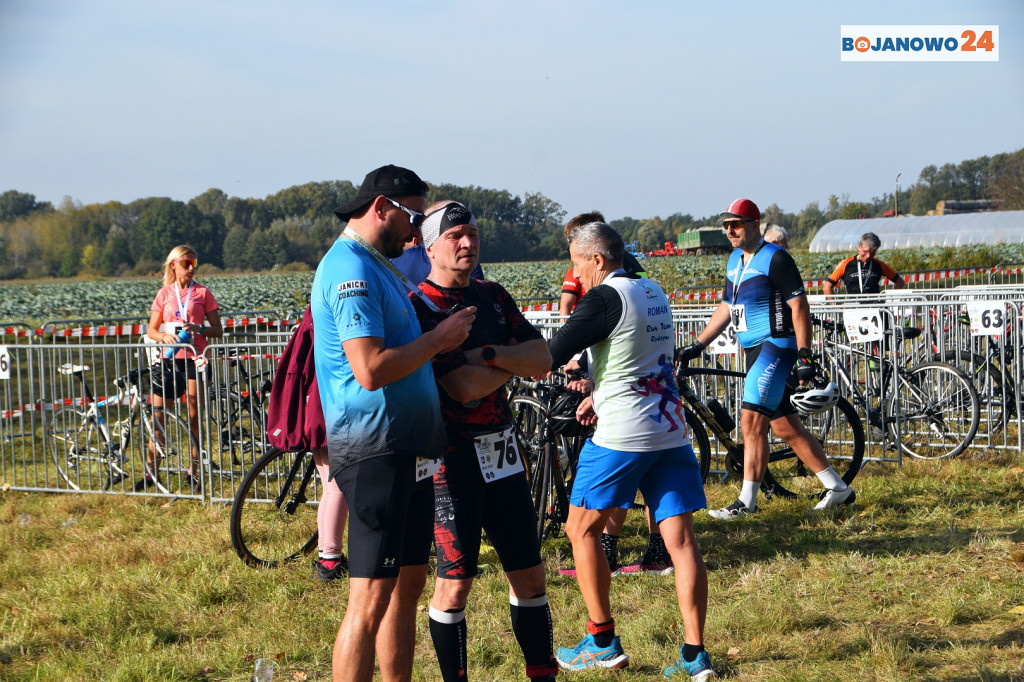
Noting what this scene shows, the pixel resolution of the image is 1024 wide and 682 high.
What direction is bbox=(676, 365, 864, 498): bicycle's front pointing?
to the viewer's left

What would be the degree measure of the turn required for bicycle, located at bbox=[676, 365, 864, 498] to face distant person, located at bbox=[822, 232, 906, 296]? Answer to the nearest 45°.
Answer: approximately 90° to its right

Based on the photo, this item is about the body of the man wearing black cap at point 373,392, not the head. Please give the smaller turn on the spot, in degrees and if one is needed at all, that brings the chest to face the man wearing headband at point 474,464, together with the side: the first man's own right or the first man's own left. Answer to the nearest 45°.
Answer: approximately 45° to the first man's own left

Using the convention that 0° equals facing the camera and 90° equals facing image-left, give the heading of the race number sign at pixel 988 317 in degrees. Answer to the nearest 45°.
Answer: approximately 0°

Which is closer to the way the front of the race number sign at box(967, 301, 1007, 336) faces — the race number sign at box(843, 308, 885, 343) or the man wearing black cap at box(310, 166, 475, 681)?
the man wearing black cap

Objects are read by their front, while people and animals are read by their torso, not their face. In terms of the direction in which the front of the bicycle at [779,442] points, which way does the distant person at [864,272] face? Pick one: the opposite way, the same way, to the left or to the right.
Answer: to the left

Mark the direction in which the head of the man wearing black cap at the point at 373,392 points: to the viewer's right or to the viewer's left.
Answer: to the viewer's right

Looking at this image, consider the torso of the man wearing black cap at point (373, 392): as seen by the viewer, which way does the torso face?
to the viewer's right

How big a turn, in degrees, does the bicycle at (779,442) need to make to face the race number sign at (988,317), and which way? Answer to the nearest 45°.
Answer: approximately 135° to its right

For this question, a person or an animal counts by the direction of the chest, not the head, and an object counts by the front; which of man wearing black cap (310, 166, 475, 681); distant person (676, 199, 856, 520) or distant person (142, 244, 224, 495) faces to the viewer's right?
the man wearing black cap

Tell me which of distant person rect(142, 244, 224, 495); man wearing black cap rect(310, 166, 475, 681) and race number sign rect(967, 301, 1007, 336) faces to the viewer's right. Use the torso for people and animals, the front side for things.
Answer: the man wearing black cap
